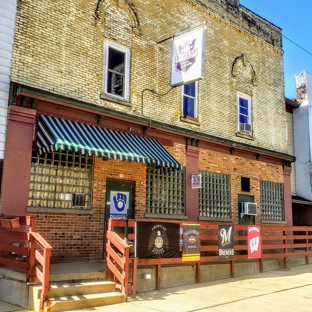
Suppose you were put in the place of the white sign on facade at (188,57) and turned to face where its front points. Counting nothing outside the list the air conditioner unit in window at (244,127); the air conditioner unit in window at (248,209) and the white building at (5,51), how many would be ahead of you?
1

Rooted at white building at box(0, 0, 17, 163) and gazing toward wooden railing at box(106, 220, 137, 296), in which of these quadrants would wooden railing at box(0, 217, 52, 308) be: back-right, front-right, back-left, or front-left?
front-right

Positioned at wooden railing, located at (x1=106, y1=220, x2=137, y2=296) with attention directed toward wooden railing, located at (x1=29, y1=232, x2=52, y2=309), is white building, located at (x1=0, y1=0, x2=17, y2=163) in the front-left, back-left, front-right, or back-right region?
front-right

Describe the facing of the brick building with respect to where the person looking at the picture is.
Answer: facing the viewer and to the right of the viewer

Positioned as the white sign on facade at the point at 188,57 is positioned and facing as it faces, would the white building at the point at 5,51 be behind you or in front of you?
in front

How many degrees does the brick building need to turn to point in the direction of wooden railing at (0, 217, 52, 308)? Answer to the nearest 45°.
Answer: approximately 90° to its right

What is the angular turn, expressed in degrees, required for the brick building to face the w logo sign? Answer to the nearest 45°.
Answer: approximately 45° to its left

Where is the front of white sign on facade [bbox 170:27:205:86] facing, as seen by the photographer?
facing the viewer and to the left of the viewer

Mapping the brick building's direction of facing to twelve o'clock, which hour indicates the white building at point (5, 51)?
The white building is roughly at 3 o'clock from the brick building.
